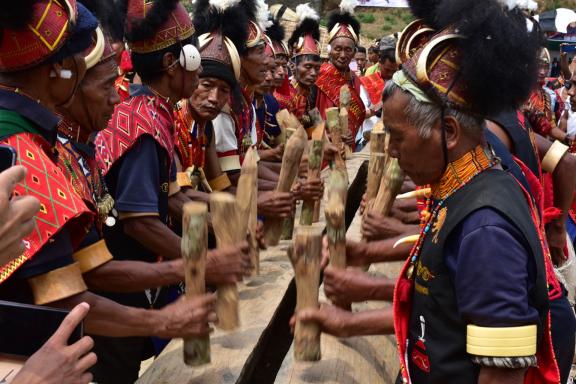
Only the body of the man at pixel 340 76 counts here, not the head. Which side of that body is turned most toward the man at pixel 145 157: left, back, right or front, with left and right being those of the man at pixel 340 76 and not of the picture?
front

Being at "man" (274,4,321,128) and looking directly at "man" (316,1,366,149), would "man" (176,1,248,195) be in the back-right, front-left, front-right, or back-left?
back-right

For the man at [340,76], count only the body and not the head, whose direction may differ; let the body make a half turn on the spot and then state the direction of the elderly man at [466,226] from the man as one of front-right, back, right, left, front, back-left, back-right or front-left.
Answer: back

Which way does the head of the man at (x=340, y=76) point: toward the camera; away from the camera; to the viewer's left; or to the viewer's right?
toward the camera

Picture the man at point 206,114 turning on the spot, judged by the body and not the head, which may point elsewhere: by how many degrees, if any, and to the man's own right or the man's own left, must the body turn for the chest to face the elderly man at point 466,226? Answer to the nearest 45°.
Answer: approximately 45° to the man's own right

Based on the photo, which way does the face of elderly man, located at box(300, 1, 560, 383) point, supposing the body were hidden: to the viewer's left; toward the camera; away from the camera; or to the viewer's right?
to the viewer's left

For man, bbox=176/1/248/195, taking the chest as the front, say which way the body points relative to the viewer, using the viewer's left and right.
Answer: facing the viewer and to the right of the viewer

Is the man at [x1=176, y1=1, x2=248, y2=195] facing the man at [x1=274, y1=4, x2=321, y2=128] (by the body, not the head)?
no

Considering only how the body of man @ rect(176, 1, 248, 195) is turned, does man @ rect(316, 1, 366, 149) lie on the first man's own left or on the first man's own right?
on the first man's own left

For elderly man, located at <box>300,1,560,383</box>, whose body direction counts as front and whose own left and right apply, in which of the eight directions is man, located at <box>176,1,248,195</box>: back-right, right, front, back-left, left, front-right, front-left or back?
front-right

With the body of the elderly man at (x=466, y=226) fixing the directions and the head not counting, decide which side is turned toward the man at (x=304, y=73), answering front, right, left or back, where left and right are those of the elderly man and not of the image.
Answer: right

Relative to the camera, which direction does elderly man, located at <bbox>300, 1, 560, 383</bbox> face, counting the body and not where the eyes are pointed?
to the viewer's left

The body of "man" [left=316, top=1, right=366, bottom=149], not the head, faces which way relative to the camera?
toward the camera
